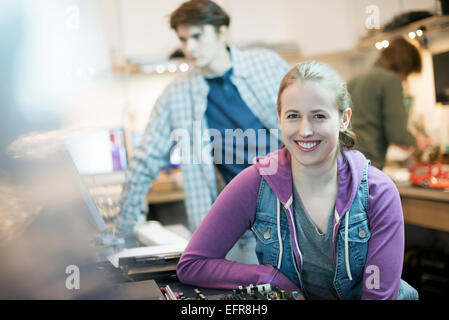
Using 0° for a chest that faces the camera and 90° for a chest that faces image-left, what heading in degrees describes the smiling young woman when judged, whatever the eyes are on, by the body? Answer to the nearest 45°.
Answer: approximately 0°

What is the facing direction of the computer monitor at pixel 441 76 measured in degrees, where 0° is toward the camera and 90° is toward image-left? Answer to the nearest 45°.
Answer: approximately 45°

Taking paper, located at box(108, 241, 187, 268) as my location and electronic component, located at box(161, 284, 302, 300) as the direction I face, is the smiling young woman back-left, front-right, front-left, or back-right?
front-left

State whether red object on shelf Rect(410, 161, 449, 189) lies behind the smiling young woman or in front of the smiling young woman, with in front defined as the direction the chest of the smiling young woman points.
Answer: behind

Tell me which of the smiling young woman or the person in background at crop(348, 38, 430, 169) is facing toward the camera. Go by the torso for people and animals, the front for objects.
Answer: the smiling young woman

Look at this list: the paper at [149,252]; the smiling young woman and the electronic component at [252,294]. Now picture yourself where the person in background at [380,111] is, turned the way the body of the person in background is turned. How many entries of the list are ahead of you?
0

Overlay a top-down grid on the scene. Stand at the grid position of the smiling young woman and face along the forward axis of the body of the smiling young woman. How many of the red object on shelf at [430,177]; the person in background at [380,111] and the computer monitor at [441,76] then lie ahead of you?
0

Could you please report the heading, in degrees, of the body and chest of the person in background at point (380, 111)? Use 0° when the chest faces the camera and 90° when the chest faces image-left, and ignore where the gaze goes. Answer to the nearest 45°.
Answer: approximately 225°

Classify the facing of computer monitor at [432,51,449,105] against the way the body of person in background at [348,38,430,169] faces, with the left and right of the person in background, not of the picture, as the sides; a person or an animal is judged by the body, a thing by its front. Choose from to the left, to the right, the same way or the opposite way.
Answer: the opposite way

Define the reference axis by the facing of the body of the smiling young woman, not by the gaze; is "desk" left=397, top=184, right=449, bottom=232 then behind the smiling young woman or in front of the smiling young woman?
behind

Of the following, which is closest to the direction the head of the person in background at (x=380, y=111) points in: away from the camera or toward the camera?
away from the camera

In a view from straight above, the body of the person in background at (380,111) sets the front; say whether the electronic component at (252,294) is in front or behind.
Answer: behind

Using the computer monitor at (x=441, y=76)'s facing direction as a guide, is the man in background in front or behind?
in front
